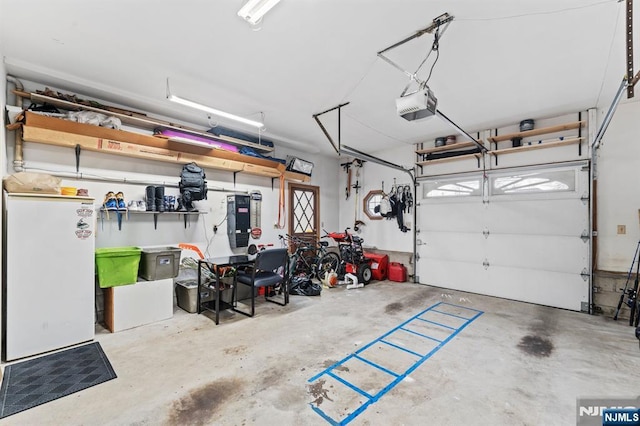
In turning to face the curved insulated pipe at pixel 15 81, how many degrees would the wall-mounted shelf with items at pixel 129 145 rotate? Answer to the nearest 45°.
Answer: approximately 135° to its right

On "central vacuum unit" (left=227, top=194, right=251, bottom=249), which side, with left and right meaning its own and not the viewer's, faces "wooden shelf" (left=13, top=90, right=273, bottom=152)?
right

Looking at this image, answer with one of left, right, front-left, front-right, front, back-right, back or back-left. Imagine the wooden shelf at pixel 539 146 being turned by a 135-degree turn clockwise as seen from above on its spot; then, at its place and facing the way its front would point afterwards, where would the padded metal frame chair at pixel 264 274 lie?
back-left

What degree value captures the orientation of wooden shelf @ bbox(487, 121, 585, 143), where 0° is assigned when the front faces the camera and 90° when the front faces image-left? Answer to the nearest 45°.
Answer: approximately 45°

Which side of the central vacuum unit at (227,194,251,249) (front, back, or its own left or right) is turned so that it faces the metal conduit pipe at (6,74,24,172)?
right

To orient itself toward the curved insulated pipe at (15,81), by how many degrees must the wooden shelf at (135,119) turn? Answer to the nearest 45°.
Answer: approximately 135° to its right

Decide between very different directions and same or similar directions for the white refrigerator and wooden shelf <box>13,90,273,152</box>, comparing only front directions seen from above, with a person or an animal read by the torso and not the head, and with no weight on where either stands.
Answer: same or similar directions

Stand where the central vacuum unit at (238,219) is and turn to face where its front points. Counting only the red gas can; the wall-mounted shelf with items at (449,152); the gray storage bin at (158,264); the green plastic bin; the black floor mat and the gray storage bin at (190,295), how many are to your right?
4

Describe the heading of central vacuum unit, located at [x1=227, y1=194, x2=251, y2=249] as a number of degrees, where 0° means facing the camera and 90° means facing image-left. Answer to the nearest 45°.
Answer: approximately 315°

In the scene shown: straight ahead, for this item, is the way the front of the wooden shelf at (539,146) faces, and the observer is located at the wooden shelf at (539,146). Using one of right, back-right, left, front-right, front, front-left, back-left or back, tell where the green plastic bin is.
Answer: front

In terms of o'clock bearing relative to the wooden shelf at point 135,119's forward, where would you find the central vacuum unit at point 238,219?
The central vacuum unit is roughly at 10 o'clock from the wooden shelf.

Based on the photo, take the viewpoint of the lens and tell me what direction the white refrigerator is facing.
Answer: facing the viewer and to the right of the viewer

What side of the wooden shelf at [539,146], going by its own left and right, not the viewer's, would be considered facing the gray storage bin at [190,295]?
front

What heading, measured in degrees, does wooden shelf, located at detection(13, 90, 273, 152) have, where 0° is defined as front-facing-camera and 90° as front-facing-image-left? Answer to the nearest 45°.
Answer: approximately 315°

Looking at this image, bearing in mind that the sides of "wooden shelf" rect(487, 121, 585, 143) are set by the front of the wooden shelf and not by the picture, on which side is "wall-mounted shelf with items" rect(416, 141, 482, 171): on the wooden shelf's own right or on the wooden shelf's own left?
on the wooden shelf's own right
